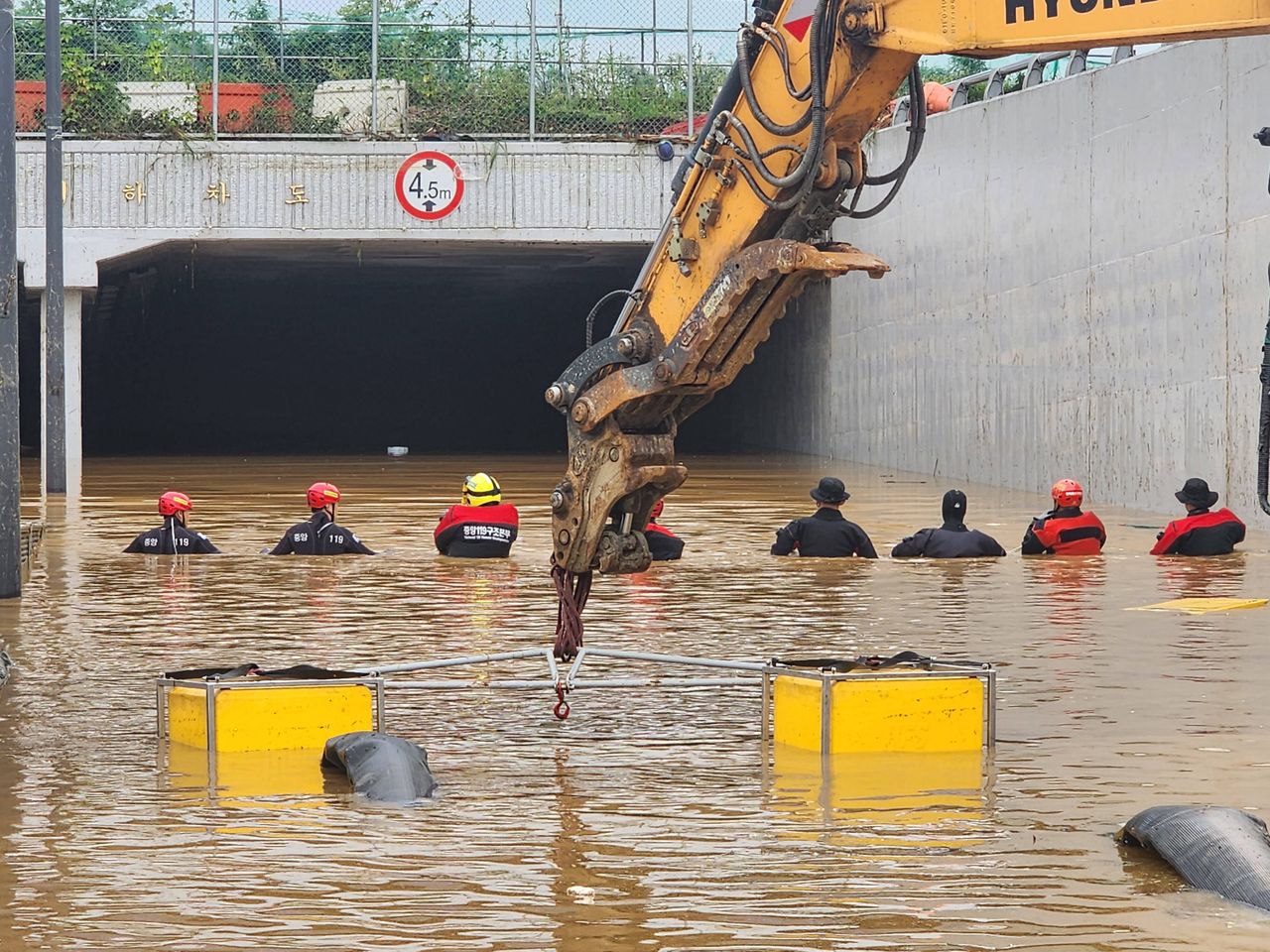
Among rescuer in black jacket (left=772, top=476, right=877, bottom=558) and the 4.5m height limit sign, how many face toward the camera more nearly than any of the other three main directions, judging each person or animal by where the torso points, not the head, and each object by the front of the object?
1

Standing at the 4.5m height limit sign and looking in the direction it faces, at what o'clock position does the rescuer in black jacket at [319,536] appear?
The rescuer in black jacket is roughly at 12 o'clock from the 4.5m height limit sign.

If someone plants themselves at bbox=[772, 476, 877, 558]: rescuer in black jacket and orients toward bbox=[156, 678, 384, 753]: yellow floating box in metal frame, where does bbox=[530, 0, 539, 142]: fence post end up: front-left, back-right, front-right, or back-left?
back-right

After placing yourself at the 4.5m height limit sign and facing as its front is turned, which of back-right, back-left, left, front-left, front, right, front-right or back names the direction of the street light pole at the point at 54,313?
front-right

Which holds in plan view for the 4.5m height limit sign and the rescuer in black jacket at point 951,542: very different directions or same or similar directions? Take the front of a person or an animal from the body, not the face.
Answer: very different directions

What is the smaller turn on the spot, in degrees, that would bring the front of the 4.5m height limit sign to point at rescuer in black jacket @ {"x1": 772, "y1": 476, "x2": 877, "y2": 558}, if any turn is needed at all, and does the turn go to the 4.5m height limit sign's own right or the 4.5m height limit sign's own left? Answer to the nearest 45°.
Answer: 0° — it already faces them

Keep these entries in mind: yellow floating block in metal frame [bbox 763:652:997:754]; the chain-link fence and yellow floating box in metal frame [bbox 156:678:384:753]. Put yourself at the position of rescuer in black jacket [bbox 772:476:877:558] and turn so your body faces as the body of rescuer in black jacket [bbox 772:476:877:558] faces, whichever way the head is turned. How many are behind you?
2

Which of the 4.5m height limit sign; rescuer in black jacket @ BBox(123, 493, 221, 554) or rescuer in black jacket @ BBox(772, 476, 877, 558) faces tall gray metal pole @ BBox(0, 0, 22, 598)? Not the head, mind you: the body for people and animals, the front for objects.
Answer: the 4.5m height limit sign

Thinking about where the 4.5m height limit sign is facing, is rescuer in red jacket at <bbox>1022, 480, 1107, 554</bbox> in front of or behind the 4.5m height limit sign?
in front

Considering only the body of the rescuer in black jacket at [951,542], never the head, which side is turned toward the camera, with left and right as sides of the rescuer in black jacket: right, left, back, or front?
back

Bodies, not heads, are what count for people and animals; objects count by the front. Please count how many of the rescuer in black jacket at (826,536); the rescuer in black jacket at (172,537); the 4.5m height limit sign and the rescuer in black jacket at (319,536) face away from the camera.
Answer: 3

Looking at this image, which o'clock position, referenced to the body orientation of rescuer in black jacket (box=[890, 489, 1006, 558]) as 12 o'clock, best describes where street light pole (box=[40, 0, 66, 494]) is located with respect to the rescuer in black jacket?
The street light pole is roughly at 10 o'clock from the rescuer in black jacket.

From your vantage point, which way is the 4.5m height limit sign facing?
toward the camera

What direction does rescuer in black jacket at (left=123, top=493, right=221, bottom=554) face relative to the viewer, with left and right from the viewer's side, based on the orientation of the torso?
facing away from the viewer

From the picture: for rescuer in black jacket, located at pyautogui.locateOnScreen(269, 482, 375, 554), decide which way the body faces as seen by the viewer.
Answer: away from the camera

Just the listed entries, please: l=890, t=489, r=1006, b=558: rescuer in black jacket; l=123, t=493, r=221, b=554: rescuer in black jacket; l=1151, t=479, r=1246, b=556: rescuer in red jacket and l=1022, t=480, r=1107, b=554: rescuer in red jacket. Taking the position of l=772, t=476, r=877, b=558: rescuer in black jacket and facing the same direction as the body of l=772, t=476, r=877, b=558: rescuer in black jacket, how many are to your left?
1

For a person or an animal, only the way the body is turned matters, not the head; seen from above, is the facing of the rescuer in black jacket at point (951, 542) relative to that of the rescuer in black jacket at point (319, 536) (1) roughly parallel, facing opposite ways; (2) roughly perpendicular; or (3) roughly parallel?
roughly parallel

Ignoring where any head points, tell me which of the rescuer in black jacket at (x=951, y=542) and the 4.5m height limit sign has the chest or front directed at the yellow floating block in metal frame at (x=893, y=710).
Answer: the 4.5m height limit sign

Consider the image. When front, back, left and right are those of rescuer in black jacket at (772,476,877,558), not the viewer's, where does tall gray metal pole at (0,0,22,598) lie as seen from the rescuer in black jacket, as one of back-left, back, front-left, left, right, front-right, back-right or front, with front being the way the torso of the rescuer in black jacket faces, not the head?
back-left

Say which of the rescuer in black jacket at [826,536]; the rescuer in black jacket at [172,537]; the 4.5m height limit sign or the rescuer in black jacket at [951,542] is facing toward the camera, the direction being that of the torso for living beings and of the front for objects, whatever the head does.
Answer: the 4.5m height limit sign
